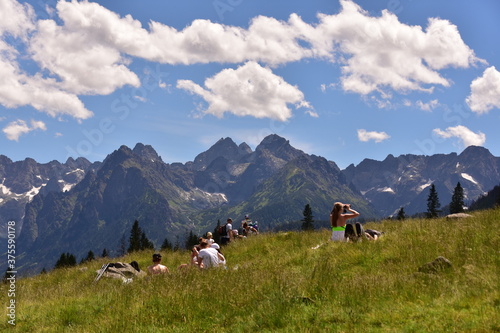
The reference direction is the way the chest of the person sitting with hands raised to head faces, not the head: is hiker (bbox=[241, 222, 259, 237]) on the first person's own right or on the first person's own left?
on the first person's own left

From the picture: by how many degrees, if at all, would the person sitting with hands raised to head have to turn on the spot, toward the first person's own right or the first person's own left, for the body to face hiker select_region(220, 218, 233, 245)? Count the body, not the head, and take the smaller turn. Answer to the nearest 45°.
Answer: approximately 90° to the first person's own left
